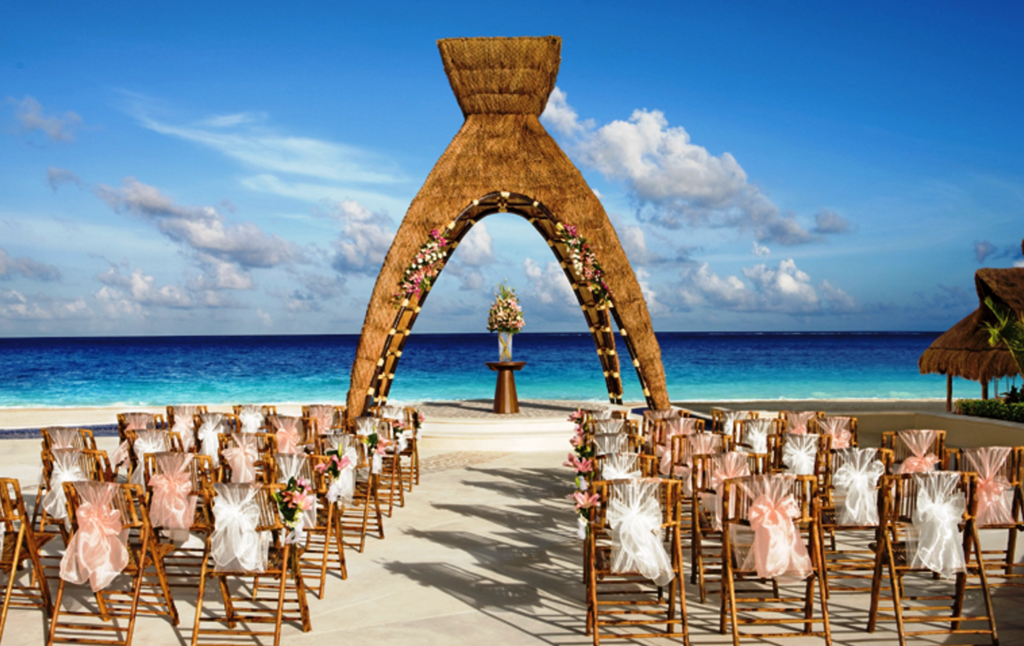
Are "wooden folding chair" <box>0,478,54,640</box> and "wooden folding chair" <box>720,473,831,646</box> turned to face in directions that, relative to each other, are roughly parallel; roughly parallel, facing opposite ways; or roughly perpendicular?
roughly parallel

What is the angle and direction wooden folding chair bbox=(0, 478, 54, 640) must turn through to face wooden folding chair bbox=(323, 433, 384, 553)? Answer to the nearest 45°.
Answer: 0° — it already faces it

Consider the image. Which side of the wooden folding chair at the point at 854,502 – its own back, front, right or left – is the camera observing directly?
back

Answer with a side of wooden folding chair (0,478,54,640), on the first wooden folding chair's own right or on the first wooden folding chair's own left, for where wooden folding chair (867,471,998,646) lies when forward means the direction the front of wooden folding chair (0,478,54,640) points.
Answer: on the first wooden folding chair's own right

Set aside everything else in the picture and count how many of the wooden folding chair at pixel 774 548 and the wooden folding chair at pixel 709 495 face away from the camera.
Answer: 2

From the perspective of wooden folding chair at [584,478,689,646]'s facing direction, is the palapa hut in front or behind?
in front

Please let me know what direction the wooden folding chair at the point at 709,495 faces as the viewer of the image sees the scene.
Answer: facing away from the viewer

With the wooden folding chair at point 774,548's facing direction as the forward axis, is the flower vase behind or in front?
in front

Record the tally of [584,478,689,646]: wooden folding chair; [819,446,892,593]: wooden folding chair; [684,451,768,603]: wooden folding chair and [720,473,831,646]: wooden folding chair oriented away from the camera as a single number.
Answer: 4

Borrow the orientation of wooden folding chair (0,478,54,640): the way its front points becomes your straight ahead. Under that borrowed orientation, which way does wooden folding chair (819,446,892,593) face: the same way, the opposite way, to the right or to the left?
the same way

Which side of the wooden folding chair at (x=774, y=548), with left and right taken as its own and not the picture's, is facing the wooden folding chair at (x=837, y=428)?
front

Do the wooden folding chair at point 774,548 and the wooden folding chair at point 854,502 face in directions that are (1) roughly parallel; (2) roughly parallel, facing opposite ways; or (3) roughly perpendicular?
roughly parallel

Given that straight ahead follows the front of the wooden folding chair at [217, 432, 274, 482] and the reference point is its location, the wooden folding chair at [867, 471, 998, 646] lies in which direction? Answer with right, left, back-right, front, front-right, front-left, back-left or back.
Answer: back-right

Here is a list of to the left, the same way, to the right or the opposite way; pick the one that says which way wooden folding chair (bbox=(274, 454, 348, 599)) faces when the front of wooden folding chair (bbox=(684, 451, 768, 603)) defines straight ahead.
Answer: the same way

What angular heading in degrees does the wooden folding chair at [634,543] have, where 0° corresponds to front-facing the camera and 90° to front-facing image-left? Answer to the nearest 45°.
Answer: approximately 180°

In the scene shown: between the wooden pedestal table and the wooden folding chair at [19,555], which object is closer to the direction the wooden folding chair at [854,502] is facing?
the wooden pedestal table

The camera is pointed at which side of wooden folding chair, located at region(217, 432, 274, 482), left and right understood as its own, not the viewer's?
back

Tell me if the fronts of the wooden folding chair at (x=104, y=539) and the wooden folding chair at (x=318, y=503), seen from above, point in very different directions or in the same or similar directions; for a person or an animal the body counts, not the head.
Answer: same or similar directions

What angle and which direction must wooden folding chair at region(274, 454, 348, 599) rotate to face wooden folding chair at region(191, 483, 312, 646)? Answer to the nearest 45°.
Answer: approximately 135° to its right
